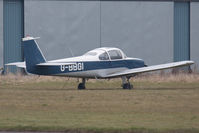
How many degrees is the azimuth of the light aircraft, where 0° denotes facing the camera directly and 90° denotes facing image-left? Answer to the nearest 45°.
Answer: approximately 225°

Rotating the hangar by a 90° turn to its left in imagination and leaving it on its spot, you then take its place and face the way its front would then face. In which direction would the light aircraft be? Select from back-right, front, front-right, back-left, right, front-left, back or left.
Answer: right

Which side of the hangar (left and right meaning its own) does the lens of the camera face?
front
